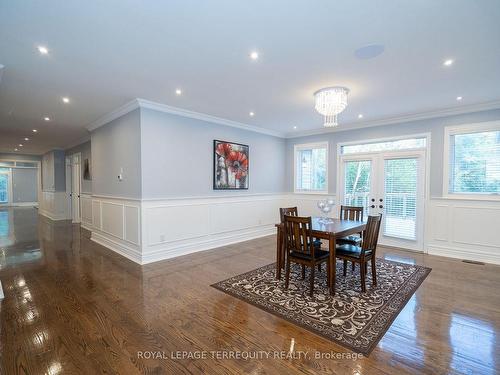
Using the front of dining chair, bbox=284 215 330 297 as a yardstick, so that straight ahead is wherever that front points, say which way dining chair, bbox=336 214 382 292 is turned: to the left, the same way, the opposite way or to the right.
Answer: to the left

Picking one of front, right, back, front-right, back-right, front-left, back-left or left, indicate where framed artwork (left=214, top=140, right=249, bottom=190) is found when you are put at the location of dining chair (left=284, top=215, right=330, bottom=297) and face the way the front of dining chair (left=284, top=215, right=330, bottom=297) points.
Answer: left

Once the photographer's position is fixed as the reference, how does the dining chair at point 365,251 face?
facing away from the viewer and to the left of the viewer

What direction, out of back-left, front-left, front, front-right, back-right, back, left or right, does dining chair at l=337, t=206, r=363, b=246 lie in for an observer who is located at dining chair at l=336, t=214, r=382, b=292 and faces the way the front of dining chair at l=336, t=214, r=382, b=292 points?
front-right

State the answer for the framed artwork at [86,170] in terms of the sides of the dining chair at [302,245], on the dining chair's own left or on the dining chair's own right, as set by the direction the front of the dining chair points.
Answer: on the dining chair's own left

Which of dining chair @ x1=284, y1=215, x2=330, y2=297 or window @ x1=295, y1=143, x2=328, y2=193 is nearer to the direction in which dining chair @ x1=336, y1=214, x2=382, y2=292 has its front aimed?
the window

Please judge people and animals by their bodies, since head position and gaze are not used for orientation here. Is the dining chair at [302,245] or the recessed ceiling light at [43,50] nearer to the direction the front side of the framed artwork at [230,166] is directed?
the dining chair

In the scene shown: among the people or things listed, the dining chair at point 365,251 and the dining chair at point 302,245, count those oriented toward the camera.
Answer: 0

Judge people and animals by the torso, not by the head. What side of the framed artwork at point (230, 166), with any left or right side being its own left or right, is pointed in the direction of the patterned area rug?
front

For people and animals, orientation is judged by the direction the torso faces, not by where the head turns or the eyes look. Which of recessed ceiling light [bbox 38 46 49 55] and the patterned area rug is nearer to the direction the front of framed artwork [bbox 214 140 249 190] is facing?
the patterned area rug

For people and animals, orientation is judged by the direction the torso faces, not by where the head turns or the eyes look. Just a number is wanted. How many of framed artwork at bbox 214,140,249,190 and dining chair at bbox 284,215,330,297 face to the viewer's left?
0

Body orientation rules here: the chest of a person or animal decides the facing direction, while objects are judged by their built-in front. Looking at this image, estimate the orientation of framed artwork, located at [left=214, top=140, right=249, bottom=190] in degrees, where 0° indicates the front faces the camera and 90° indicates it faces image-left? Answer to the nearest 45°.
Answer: approximately 315°

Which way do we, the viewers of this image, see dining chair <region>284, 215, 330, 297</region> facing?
facing away from the viewer and to the right of the viewer
